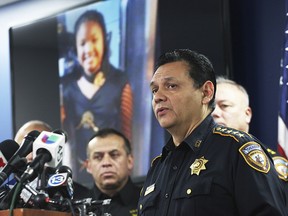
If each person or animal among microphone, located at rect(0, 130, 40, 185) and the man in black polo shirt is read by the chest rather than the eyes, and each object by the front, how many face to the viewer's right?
1

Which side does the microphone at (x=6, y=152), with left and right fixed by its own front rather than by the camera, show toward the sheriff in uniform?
front

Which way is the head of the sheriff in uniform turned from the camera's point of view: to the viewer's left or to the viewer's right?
to the viewer's left

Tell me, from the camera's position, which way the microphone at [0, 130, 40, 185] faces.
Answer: facing to the right of the viewer

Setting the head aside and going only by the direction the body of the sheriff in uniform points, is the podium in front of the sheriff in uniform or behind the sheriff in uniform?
in front

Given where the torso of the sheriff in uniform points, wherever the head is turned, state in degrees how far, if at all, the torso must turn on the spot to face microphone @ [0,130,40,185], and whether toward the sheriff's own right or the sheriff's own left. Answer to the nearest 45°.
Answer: approximately 45° to the sheriff's own right

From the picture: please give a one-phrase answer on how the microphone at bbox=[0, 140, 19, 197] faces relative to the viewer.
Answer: facing to the right of the viewer

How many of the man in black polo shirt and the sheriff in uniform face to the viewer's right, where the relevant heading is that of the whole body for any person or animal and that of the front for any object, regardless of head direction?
0

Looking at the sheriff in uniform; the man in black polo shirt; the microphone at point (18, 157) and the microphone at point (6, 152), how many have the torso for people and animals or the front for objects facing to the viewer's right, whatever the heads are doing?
2

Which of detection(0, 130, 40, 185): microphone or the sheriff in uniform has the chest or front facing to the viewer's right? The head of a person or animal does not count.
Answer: the microphone
